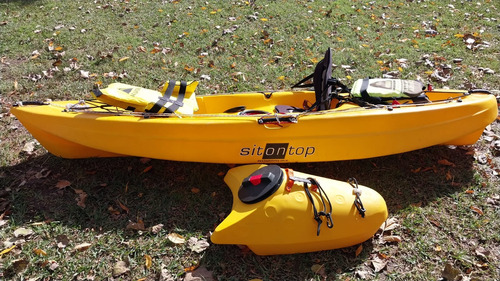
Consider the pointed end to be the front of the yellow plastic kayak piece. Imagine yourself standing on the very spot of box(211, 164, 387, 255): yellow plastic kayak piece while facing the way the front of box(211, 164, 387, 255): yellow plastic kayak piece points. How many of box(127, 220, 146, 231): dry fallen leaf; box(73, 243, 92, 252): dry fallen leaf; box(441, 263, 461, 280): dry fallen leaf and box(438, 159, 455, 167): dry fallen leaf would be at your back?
2
